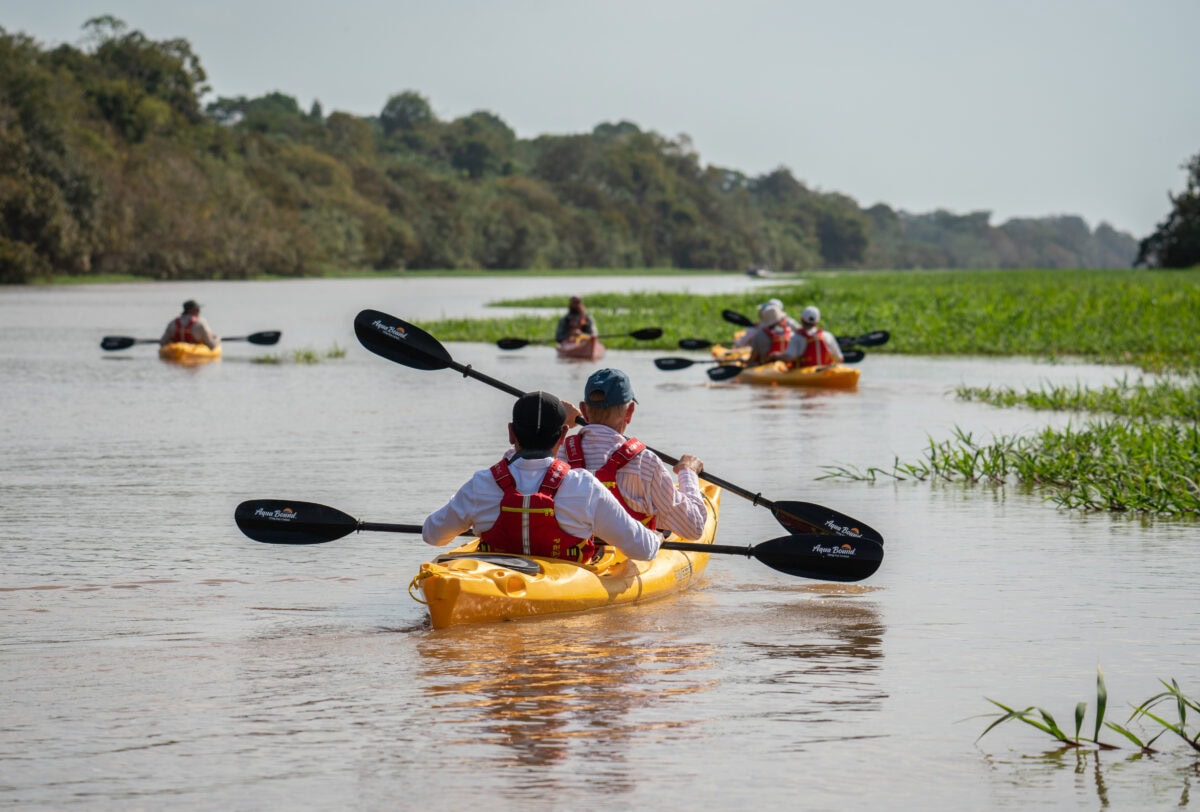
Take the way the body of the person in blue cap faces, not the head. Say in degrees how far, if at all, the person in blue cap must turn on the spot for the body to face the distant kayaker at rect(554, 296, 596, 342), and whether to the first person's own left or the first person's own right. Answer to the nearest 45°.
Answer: approximately 45° to the first person's own left

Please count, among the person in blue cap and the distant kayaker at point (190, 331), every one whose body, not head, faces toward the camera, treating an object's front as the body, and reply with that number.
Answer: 0

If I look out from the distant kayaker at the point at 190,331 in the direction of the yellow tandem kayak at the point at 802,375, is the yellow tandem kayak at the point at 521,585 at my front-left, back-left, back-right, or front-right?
front-right

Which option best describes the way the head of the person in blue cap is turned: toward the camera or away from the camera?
away from the camera

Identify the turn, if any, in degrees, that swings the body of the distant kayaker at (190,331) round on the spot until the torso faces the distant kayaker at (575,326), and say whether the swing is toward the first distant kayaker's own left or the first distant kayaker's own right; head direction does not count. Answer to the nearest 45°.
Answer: approximately 90° to the first distant kayaker's own right

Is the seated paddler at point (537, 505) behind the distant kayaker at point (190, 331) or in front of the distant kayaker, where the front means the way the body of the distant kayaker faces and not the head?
behind

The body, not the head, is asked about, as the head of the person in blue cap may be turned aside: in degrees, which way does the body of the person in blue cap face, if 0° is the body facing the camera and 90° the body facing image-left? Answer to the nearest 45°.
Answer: approximately 225°

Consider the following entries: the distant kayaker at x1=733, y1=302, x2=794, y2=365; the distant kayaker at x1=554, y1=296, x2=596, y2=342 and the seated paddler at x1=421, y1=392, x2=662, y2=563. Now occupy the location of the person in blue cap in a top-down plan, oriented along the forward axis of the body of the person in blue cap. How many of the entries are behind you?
1

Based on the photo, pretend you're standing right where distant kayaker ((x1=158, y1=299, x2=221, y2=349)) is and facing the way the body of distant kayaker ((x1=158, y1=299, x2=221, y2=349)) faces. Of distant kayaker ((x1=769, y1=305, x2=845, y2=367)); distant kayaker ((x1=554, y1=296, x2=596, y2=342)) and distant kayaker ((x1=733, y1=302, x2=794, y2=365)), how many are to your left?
0

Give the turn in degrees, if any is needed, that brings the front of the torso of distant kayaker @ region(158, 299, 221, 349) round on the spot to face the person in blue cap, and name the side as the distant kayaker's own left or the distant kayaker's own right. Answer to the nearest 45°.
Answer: approximately 180°

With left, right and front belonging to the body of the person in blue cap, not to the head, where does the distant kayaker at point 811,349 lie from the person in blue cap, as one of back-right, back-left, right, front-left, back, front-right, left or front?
front-left

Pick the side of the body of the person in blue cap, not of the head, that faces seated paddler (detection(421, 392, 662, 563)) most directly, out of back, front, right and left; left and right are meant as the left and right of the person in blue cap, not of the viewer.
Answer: back

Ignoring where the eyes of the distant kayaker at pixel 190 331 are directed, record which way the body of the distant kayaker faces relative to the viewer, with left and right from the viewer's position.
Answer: facing away from the viewer

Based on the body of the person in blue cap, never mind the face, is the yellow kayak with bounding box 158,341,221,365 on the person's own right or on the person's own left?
on the person's own left
